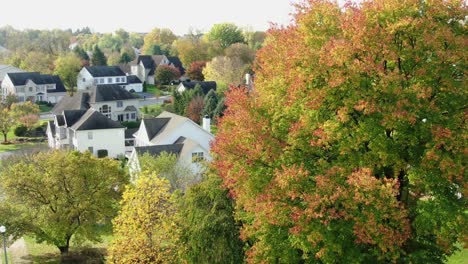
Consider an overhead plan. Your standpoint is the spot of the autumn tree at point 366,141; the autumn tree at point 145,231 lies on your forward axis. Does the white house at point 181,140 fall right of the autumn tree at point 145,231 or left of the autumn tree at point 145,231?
right

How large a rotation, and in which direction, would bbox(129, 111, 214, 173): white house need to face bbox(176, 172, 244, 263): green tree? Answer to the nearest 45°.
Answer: approximately 45° to its left

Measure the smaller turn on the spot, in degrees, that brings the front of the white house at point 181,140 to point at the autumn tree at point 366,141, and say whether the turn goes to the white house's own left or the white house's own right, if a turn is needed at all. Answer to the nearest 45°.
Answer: approximately 45° to the white house's own left

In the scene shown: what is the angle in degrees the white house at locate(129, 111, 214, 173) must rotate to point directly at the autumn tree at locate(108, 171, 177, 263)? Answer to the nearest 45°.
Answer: approximately 45° to its left

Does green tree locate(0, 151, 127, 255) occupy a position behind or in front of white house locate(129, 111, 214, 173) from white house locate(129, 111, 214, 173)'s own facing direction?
in front

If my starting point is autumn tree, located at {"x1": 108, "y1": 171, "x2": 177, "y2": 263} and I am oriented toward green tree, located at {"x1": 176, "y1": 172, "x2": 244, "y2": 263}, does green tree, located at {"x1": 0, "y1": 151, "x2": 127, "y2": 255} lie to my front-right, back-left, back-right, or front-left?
back-left

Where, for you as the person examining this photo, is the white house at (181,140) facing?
facing the viewer and to the left of the viewer

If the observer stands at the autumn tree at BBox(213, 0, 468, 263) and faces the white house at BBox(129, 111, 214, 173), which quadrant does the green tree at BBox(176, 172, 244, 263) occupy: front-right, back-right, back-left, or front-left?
front-left
